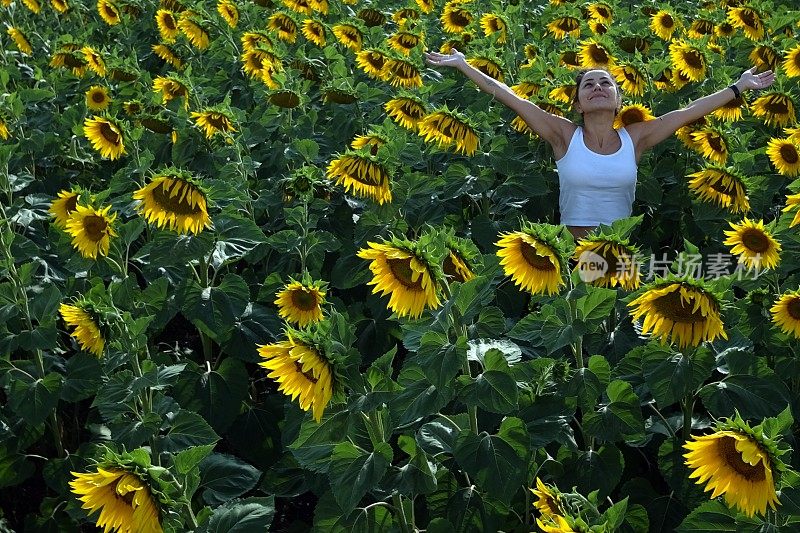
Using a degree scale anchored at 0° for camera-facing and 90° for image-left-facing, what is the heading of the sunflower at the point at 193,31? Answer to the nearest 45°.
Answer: approximately 45°

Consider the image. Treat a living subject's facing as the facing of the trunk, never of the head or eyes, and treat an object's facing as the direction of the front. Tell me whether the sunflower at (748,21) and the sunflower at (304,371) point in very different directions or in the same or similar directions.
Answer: same or similar directions

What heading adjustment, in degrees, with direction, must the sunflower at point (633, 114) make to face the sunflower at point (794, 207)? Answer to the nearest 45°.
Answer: approximately 45° to its left

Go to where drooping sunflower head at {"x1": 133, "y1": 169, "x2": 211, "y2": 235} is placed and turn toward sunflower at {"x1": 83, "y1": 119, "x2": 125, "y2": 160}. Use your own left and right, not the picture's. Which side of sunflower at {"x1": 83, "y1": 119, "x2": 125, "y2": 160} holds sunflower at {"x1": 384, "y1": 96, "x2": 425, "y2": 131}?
right

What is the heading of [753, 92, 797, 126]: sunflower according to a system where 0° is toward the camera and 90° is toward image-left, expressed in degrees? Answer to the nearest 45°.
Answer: approximately 0°

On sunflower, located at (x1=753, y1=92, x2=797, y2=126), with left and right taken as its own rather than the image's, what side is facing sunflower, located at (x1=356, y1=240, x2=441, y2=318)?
front

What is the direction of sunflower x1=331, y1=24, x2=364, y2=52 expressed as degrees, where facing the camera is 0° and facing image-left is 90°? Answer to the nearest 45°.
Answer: approximately 45°

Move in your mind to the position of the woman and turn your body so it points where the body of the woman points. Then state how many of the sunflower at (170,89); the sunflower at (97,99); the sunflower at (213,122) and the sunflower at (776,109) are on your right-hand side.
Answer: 3

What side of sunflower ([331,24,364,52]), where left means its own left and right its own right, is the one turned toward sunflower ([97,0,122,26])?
right

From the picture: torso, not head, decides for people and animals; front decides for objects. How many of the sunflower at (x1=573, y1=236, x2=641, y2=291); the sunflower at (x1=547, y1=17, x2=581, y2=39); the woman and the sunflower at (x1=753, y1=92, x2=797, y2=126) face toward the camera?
4

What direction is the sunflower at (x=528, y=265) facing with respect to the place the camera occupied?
facing the viewer and to the left of the viewer

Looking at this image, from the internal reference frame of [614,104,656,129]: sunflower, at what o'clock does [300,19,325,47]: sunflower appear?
[300,19,325,47]: sunflower is roughly at 4 o'clock from [614,104,656,129]: sunflower.

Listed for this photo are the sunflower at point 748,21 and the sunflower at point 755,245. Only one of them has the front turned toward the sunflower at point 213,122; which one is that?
the sunflower at point 748,21

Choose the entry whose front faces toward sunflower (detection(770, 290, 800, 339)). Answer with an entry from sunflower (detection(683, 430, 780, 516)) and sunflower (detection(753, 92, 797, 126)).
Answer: sunflower (detection(753, 92, 797, 126))

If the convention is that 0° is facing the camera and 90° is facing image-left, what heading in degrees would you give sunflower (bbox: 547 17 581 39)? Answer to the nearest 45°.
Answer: approximately 0°

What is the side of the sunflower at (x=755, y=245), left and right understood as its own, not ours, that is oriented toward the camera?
front

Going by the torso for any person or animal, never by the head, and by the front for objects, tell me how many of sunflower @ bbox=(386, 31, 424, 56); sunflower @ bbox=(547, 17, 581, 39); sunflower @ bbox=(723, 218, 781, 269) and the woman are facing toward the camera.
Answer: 4
